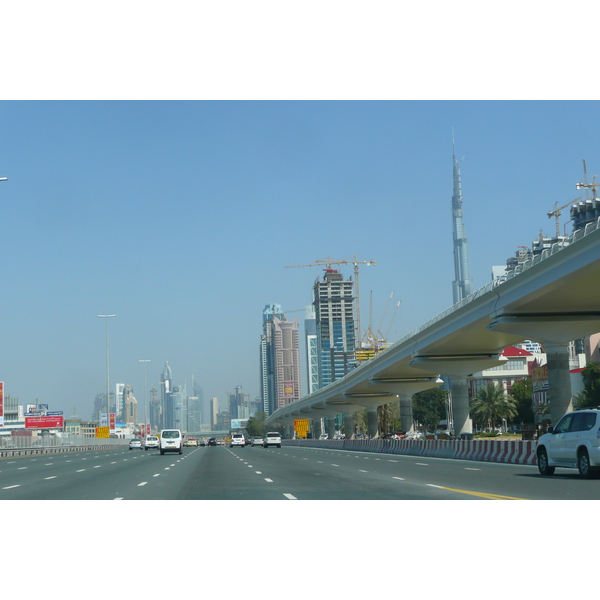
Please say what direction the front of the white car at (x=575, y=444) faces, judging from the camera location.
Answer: facing away from the viewer and to the left of the viewer
